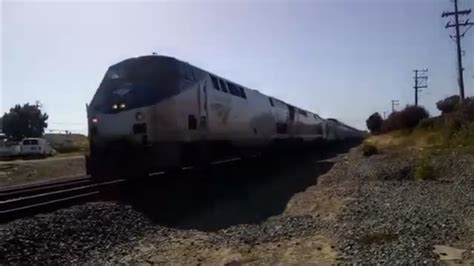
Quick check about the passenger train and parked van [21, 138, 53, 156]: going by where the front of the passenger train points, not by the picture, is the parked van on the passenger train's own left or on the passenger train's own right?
on the passenger train's own right

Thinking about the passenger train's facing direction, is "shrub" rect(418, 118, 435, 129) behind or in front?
behind

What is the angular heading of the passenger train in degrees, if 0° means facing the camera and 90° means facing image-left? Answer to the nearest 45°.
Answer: approximately 45°
